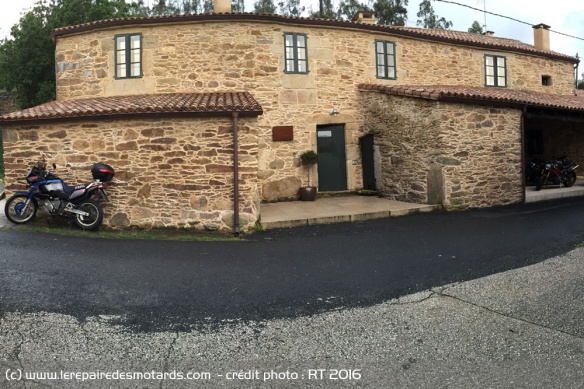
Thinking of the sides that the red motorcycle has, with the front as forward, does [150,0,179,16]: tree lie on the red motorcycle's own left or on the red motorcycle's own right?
on the red motorcycle's own right

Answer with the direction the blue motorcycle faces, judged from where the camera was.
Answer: facing to the left of the viewer

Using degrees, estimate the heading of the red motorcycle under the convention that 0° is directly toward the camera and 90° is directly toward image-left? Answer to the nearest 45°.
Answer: approximately 45°

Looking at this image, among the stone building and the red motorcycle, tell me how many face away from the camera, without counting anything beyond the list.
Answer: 0

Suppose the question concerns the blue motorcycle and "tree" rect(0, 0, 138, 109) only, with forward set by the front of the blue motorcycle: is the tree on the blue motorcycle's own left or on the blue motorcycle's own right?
on the blue motorcycle's own right

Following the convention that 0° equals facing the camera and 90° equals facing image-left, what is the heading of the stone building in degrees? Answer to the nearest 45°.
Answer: approximately 0°
